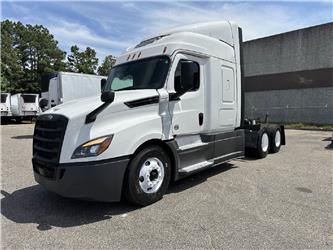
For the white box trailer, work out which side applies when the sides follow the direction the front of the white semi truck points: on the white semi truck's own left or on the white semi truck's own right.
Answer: on the white semi truck's own right

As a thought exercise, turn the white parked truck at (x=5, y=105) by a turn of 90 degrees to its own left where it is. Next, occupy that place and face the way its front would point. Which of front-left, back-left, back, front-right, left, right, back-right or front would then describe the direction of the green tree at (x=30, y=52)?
left

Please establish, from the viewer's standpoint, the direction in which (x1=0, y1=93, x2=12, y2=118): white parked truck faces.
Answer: facing the viewer

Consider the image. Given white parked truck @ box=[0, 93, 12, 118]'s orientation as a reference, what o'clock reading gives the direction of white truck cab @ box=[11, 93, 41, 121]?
white truck cab @ box=[11, 93, 41, 121] is roughly at 9 o'clock from white parked truck @ box=[0, 93, 12, 118].

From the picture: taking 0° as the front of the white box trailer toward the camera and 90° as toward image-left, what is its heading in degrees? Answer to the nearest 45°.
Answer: approximately 45°

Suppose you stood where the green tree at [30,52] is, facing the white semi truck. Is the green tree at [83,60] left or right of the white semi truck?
left

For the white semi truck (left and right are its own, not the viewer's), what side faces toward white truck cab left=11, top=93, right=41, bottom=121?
right

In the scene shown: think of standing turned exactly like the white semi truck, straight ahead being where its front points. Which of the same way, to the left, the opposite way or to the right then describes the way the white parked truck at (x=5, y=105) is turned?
to the left

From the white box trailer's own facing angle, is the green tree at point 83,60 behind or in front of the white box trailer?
behind
